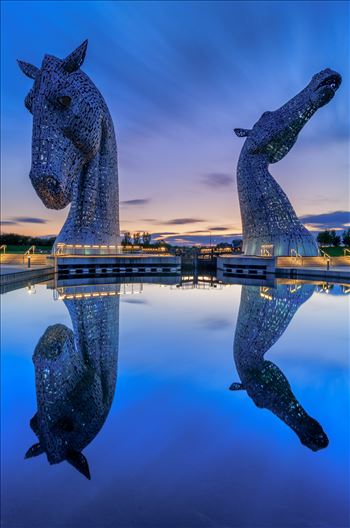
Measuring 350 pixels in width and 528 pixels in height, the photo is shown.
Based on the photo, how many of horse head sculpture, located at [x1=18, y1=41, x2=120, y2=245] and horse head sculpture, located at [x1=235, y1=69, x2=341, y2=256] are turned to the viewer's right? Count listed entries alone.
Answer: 1

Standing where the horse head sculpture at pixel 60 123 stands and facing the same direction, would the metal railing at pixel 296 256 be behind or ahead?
behind

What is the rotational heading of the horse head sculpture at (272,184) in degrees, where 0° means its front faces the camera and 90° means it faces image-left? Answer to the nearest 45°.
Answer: approximately 270°

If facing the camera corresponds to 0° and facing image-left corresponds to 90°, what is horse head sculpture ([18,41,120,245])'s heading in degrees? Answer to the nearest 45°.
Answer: approximately 45°

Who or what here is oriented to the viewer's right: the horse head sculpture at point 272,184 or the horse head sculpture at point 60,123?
the horse head sculpture at point 272,184

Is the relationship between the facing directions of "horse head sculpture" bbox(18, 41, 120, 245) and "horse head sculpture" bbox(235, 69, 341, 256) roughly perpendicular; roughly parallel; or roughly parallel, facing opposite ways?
roughly perpendicular
